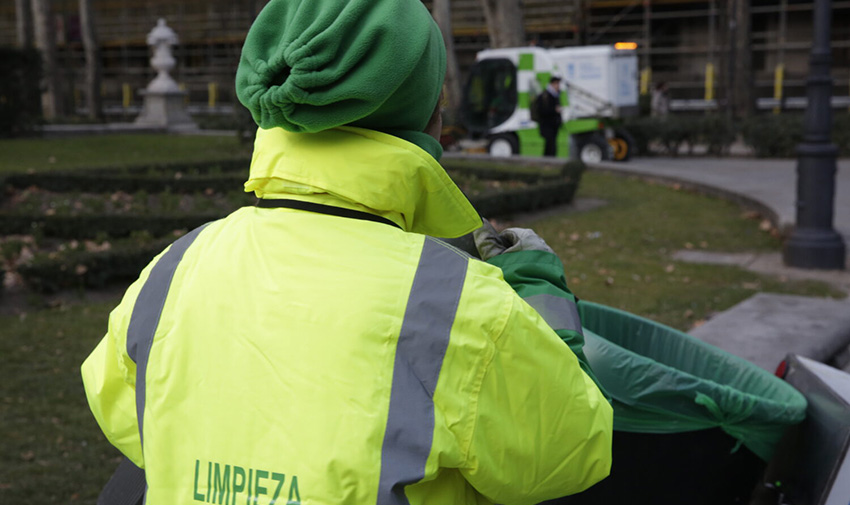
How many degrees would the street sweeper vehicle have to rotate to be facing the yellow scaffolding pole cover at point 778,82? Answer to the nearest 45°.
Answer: approximately 135° to its right

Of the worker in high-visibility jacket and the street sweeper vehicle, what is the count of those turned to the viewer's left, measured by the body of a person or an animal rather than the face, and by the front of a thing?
1

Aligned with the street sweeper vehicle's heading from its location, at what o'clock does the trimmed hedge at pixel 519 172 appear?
The trimmed hedge is roughly at 9 o'clock from the street sweeper vehicle.

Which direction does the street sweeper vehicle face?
to the viewer's left

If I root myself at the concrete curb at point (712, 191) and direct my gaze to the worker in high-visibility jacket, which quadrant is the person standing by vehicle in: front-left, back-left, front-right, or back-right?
back-right

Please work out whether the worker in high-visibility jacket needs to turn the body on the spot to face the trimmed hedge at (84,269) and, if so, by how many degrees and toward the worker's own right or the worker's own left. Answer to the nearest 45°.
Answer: approximately 45° to the worker's own left

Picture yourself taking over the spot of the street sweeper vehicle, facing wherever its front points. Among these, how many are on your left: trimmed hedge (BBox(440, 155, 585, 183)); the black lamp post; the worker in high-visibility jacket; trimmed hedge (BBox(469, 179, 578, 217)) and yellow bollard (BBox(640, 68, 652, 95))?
4

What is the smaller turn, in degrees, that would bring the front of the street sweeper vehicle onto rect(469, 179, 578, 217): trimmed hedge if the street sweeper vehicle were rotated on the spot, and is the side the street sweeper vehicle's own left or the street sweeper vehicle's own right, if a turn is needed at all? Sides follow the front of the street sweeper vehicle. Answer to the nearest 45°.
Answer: approximately 90° to the street sweeper vehicle's own left

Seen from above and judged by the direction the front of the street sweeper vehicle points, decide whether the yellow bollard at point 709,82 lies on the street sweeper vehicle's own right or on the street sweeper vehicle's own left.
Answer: on the street sweeper vehicle's own right

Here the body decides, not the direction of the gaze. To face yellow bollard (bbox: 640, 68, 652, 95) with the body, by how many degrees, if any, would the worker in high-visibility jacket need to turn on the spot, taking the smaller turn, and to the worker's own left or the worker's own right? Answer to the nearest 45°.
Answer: approximately 45° to the worker's own left

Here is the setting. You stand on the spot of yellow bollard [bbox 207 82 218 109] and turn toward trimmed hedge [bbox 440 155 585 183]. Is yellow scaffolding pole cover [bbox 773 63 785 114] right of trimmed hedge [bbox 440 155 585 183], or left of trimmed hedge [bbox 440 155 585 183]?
left

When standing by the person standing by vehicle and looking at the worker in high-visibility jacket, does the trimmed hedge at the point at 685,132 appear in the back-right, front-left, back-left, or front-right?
back-left

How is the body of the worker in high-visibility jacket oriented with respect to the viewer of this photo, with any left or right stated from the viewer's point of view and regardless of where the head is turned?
facing away from the viewer and to the right of the viewer
